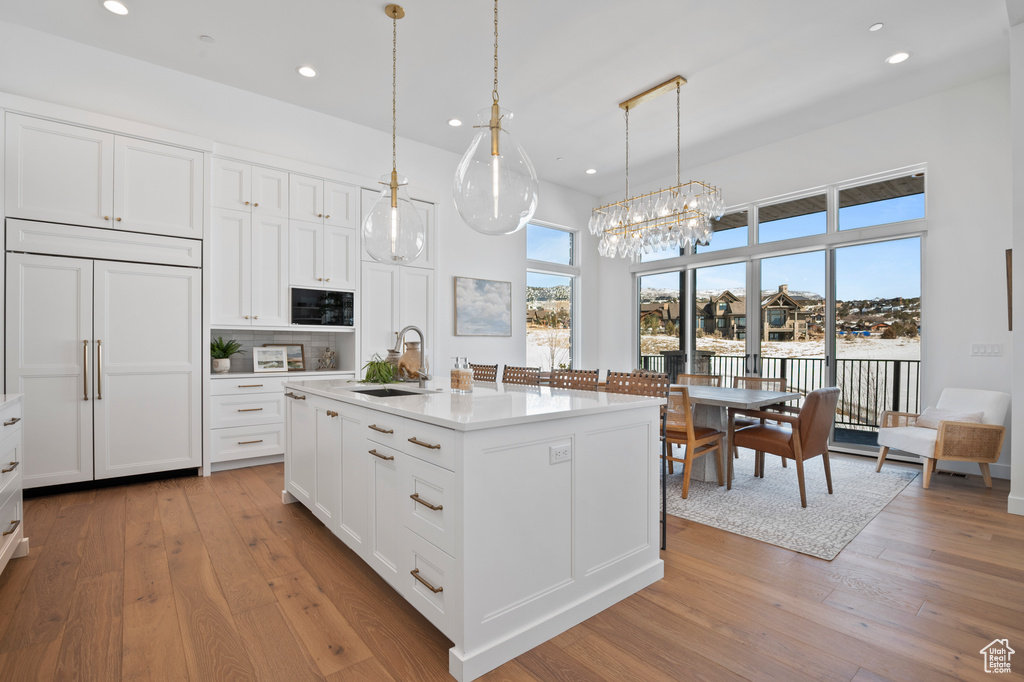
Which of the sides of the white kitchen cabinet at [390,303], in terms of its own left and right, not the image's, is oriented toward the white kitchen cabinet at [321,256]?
right

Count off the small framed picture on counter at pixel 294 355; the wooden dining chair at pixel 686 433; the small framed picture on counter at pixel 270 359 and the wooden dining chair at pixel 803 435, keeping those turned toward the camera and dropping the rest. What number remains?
2

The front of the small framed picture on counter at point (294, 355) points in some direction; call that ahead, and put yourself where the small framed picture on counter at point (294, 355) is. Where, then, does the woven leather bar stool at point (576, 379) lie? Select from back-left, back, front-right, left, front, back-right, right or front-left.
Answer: front-left

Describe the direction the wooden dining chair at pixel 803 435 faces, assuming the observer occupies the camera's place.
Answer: facing away from the viewer and to the left of the viewer

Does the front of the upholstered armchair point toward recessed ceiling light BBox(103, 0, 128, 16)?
yes

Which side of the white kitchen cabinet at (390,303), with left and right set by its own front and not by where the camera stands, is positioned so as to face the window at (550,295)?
left

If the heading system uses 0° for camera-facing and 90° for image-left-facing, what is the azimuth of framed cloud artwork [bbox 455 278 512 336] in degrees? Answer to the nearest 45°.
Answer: approximately 315°

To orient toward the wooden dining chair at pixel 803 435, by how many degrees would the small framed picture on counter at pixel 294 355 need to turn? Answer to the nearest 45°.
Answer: approximately 45° to its left
